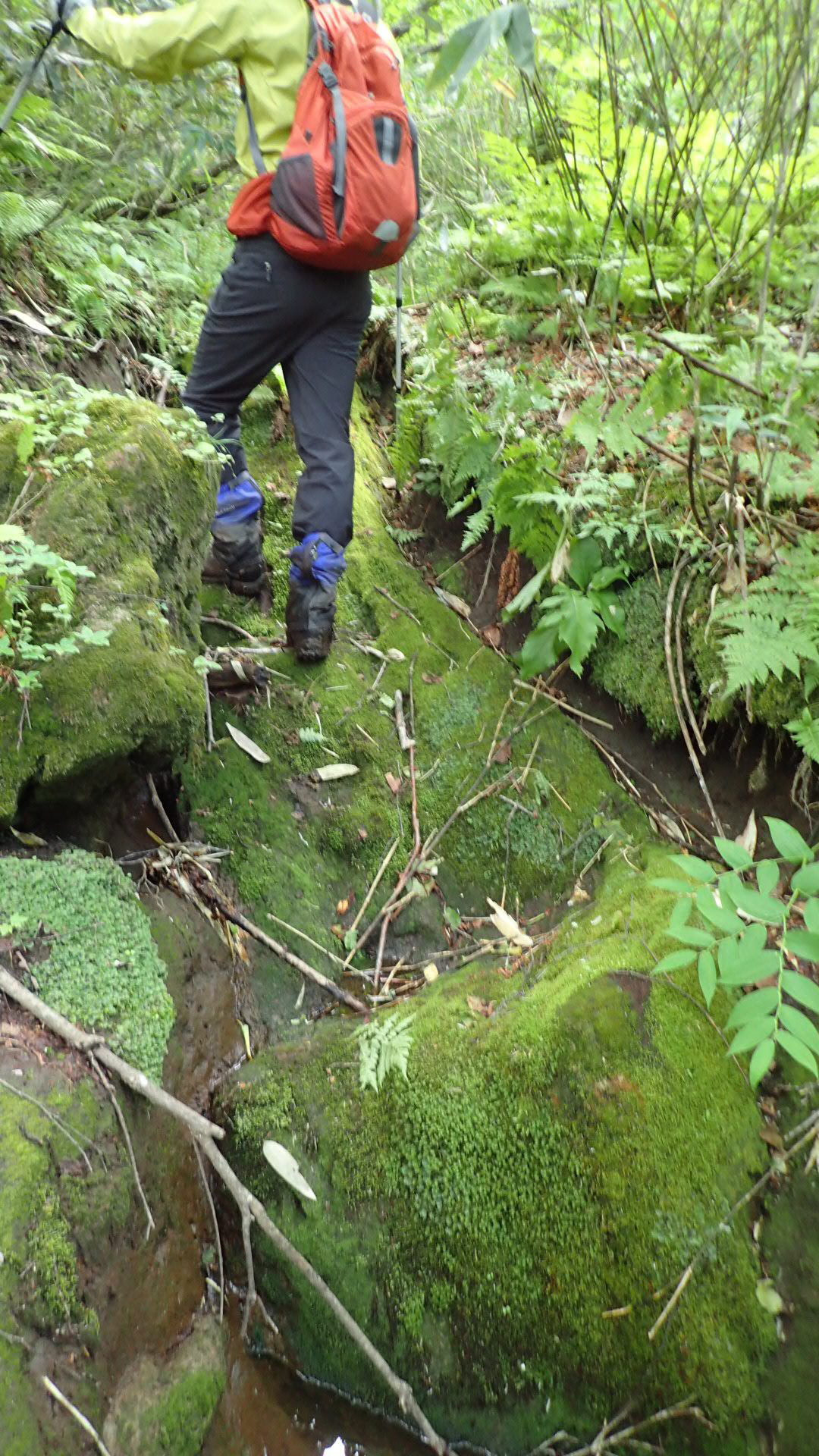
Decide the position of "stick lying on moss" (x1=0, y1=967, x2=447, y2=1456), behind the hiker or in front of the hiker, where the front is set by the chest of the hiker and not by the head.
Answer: behind

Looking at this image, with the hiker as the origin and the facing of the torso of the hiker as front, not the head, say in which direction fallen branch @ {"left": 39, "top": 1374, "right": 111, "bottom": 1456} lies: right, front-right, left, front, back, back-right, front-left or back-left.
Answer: back-left

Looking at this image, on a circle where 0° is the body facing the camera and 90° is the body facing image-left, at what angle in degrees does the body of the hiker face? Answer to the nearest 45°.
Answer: approximately 135°

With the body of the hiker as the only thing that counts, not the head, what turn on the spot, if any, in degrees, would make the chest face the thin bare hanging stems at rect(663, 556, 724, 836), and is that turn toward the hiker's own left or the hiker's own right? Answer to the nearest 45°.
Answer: approximately 135° to the hiker's own right

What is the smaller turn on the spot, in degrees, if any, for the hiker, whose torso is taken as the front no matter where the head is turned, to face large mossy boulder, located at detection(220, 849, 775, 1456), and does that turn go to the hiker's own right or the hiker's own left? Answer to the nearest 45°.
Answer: approximately 180°
